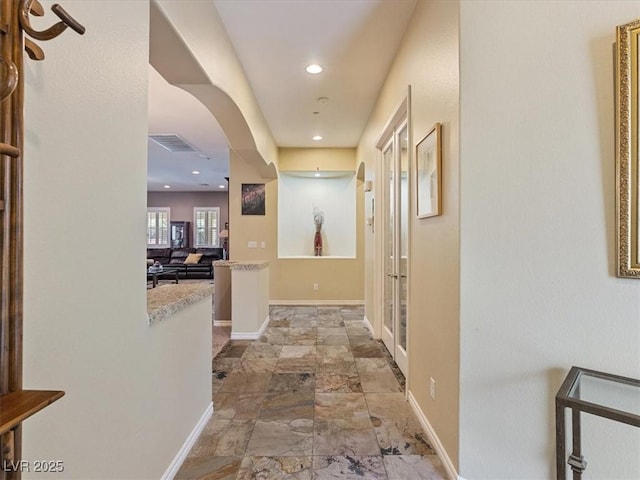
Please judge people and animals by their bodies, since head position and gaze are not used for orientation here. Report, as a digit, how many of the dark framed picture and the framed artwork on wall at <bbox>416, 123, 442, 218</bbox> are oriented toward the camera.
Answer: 1

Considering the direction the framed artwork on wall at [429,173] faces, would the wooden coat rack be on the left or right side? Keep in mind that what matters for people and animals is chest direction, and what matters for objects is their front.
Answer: on its left

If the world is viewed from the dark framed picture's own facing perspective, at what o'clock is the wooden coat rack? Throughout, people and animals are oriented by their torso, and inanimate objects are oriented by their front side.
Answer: The wooden coat rack is roughly at 12 o'clock from the dark framed picture.

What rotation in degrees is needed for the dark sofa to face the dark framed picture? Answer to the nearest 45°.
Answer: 0° — it already faces it

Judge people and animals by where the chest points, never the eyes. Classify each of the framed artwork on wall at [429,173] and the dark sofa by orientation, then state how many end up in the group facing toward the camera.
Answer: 1

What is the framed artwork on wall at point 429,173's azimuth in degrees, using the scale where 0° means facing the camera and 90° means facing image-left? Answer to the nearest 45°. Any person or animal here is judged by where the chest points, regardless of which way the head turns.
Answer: approximately 90°
